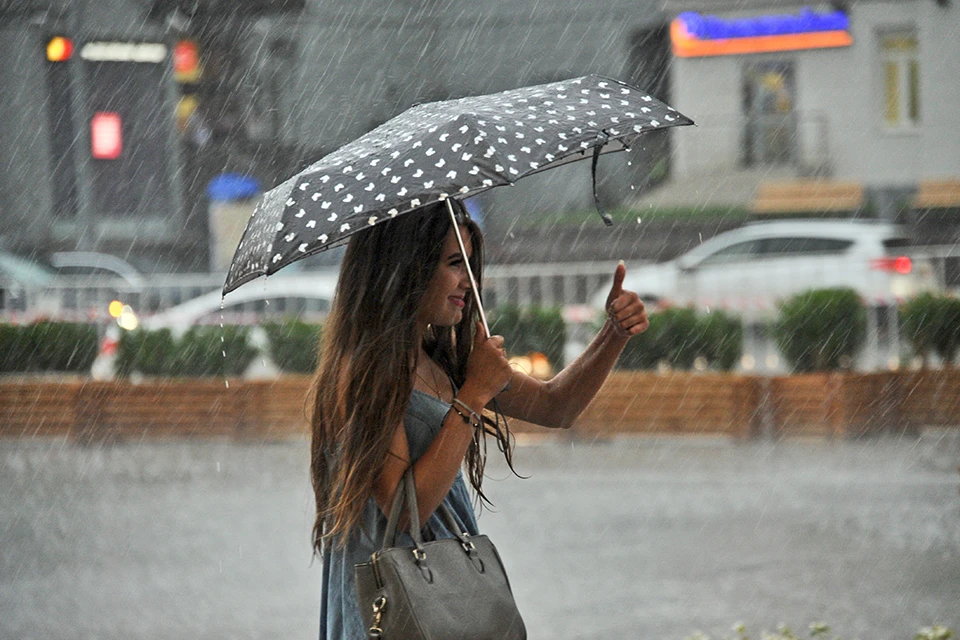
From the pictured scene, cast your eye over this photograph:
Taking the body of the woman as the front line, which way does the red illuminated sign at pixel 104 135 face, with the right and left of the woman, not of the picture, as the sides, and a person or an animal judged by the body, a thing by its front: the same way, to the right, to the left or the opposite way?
to the right

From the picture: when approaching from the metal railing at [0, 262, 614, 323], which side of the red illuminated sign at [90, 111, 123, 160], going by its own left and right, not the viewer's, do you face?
front

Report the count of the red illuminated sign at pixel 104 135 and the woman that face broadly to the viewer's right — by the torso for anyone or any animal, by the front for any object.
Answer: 1

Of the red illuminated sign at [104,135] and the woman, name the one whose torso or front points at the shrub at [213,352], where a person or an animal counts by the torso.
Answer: the red illuminated sign

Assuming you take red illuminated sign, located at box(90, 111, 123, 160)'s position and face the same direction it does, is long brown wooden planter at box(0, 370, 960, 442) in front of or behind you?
in front

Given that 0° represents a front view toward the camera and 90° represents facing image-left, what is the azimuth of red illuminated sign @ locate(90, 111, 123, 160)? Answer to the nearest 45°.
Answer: approximately 0°

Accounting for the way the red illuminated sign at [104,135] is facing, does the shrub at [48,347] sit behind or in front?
in front

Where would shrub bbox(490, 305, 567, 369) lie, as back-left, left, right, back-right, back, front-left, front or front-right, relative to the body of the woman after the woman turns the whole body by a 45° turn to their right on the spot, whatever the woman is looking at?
back-left

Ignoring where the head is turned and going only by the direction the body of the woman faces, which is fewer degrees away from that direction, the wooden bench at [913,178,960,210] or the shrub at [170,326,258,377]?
the wooden bench

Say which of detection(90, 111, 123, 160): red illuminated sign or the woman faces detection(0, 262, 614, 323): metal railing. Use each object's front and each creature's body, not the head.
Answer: the red illuminated sign

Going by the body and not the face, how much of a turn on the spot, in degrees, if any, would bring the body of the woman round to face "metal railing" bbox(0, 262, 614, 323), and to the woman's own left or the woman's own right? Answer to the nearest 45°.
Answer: approximately 90° to the woman's own left

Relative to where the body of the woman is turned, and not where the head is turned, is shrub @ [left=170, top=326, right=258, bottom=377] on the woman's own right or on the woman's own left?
on the woman's own left

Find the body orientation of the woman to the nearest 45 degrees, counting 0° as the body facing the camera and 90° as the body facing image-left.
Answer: approximately 270°
